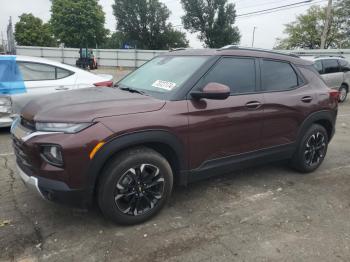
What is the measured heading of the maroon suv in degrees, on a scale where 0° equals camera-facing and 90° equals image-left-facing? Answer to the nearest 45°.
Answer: approximately 45°

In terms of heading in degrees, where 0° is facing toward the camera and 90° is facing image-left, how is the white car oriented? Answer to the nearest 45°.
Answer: approximately 90°

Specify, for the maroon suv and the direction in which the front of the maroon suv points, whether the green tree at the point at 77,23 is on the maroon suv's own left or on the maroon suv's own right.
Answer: on the maroon suv's own right

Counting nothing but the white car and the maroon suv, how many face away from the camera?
0

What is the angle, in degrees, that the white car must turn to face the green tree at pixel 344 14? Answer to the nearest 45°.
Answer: approximately 135° to its right

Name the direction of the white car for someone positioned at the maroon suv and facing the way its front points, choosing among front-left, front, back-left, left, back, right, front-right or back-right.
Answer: right

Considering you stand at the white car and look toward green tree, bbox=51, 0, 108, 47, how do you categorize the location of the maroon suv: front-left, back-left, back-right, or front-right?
back-right

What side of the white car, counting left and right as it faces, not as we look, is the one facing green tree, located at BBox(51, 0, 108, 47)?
right

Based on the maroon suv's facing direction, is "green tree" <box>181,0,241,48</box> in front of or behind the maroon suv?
behind
